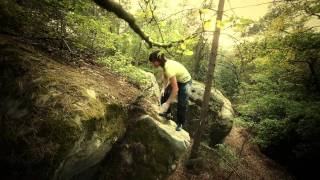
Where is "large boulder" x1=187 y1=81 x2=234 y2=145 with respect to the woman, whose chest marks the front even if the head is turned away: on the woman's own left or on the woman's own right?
on the woman's own right

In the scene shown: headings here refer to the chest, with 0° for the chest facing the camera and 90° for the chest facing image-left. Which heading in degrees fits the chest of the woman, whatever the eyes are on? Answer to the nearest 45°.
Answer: approximately 90°

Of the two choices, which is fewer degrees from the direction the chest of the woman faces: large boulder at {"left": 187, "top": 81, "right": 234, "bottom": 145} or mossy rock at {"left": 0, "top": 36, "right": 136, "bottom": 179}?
the mossy rock

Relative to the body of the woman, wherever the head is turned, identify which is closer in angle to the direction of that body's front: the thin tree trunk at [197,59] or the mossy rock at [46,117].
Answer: the mossy rock

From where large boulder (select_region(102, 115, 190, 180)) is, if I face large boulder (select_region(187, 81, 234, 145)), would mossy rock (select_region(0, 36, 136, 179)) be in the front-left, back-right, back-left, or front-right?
back-left
